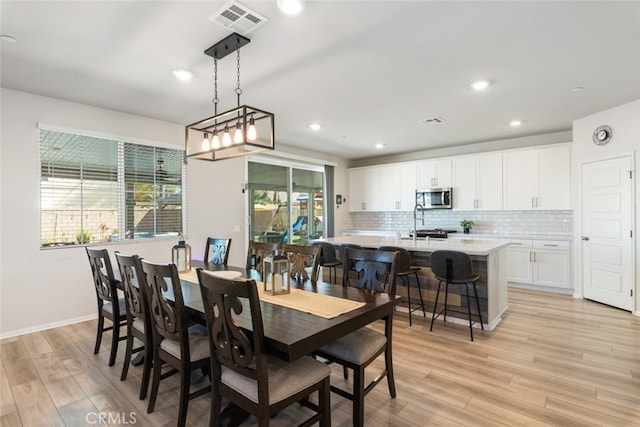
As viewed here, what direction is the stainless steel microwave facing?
toward the camera

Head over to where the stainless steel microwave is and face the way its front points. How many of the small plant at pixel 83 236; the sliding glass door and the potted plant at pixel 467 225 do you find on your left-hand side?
1

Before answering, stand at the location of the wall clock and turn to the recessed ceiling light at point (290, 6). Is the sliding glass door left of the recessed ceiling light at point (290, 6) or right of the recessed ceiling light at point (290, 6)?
right

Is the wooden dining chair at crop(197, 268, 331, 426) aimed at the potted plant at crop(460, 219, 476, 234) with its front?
yes

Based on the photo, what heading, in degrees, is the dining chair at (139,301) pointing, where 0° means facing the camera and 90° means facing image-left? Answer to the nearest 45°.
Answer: approximately 225°

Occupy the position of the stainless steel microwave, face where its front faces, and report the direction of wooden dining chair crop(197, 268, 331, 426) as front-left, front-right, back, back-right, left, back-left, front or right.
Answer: front

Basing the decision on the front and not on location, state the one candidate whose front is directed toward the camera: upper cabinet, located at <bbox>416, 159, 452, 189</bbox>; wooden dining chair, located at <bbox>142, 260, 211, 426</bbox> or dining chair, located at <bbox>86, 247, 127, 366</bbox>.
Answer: the upper cabinet

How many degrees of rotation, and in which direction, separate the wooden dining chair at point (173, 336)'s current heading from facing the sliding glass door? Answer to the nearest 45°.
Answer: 0° — it already faces it

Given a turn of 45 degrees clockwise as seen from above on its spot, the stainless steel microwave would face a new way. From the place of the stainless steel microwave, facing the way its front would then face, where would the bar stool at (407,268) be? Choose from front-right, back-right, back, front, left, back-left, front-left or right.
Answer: front-left

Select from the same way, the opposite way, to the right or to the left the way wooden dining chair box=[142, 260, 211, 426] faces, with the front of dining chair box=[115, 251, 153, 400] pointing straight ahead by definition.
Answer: the same way

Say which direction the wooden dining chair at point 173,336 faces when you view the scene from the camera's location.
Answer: facing away from the viewer and to the right of the viewer

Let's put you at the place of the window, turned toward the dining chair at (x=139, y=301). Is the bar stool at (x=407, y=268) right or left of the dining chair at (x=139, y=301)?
left

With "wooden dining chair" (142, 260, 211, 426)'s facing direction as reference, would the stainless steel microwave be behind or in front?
in front

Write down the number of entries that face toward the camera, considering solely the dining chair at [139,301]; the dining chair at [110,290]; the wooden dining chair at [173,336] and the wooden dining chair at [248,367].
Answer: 0

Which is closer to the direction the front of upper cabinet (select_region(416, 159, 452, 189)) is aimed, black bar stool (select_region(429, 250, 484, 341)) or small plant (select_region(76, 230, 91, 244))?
the black bar stool

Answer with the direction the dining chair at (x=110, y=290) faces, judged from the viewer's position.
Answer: facing away from the viewer and to the right of the viewer

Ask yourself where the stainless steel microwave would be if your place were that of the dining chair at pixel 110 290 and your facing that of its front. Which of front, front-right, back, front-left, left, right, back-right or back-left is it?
front-right

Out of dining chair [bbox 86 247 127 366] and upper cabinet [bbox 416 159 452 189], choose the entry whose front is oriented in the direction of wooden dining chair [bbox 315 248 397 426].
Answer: the upper cabinet
